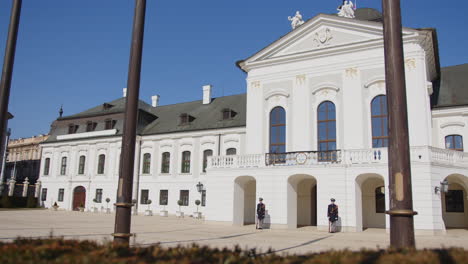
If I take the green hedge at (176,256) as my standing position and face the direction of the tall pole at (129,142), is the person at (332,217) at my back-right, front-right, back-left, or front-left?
front-right

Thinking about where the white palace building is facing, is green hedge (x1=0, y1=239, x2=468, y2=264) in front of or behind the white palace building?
in front

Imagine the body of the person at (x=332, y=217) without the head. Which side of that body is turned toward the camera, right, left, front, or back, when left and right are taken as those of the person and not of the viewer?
front

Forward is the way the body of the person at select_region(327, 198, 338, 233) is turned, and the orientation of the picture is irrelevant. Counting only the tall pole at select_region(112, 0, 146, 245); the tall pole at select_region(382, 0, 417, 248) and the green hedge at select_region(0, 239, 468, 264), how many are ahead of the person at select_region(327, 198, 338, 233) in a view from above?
3

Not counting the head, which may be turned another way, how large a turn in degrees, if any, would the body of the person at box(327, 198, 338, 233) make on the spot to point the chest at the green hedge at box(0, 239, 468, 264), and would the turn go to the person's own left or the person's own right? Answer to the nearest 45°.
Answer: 0° — they already face it

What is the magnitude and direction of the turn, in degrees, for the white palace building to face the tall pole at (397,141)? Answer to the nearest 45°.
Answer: approximately 45° to its left

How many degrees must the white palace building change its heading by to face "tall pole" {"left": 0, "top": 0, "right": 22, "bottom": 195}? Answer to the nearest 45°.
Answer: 0° — it already faces it

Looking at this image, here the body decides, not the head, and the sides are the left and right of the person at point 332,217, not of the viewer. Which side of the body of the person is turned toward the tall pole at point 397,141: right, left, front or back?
front

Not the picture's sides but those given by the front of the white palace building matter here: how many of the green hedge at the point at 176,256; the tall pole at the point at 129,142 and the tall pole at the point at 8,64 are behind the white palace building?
0

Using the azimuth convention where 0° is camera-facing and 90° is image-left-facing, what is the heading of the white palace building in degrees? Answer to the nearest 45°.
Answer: approximately 45°

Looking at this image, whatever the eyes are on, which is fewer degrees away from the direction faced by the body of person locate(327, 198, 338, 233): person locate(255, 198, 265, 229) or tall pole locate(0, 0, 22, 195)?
the tall pole

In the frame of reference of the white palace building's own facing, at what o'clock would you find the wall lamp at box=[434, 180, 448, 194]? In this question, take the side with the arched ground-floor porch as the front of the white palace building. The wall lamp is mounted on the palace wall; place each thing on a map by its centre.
The wall lamp is roughly at 9 o'clock from the white palace building.
